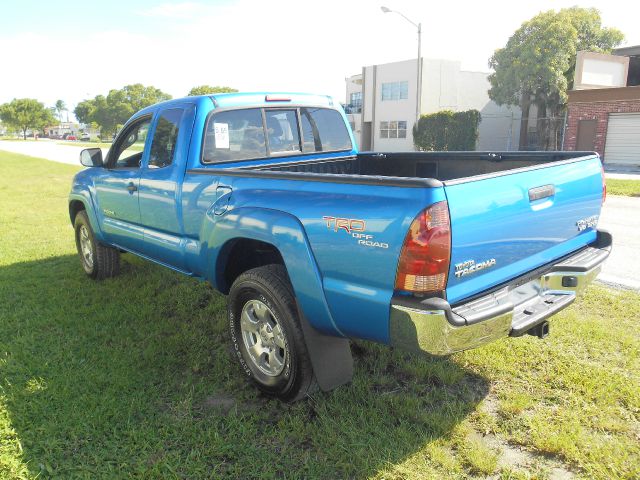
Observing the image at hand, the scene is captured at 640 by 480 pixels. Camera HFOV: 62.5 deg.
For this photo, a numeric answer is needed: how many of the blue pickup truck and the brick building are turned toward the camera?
1

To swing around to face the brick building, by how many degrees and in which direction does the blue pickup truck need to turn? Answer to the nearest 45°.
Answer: approximately 90° to its right

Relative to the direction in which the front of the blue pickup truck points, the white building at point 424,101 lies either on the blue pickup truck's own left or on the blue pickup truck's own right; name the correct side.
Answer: on the blue pickup truck's own right

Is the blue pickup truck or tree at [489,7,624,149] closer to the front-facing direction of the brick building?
the blue pickup truck

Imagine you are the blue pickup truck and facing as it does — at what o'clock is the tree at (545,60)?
The tree is roughly at 2 o'clock from the blue pickup truck.

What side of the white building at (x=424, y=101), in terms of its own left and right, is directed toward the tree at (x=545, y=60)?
left

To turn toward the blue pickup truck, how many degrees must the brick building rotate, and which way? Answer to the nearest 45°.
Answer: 0° — it already faces it

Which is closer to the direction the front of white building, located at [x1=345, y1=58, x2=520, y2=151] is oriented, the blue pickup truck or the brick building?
the blue pickup truck

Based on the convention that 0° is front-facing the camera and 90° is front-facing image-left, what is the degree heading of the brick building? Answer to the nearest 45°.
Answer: approximately 0°

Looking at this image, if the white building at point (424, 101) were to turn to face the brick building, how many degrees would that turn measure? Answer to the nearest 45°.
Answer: approximately 90° to its left

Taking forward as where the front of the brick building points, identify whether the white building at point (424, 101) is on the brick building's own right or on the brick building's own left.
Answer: on the brick building's own right

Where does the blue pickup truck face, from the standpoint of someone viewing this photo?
facing away from the viewer and to the left of the viewer

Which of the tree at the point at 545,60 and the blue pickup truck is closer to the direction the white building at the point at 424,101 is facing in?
the blue pickup truck
